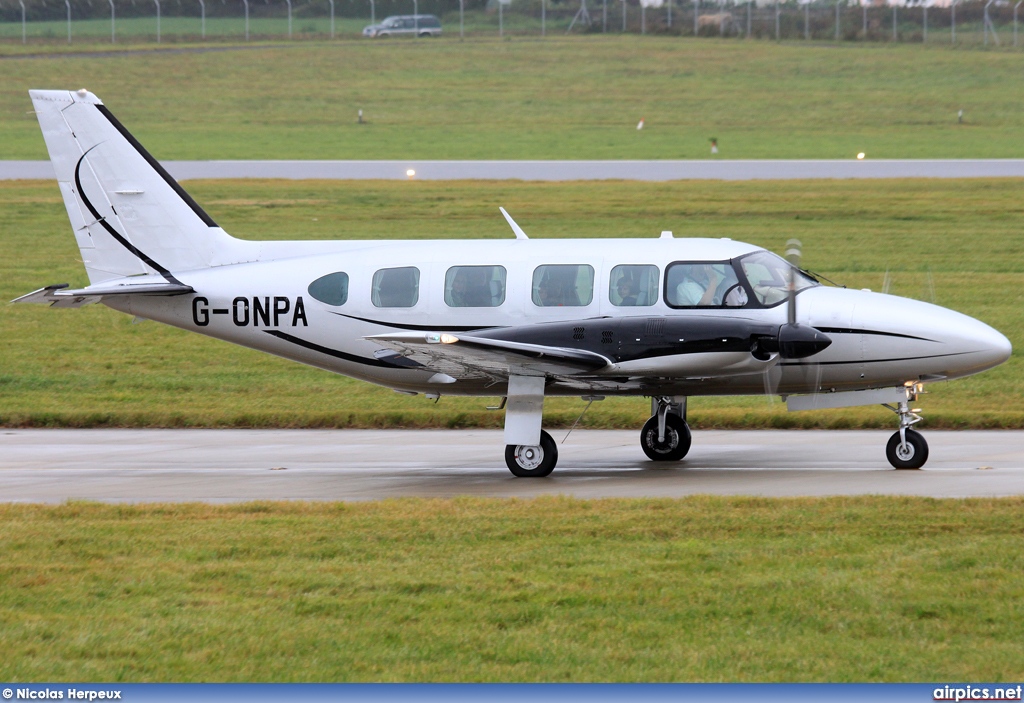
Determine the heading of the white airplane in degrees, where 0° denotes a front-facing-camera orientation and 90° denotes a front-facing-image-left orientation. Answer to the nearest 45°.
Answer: approximately 270°
